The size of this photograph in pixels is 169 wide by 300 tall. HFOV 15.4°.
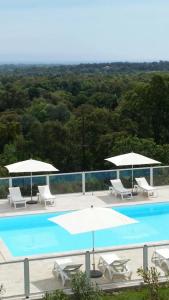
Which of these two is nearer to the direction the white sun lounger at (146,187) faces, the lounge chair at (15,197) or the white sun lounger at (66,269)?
the white sun lounger

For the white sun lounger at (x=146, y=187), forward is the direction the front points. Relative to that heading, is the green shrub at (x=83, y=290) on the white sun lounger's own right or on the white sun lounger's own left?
on the white sun lounger's own right

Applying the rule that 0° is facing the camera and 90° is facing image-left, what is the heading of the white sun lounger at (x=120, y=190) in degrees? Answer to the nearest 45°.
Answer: approximately 315°

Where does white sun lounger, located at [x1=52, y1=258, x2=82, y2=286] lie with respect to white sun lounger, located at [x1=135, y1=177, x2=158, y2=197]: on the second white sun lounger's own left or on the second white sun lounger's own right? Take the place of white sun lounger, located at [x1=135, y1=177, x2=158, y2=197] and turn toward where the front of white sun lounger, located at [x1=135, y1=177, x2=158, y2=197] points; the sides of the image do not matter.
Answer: on the second white sun lounger's own right
